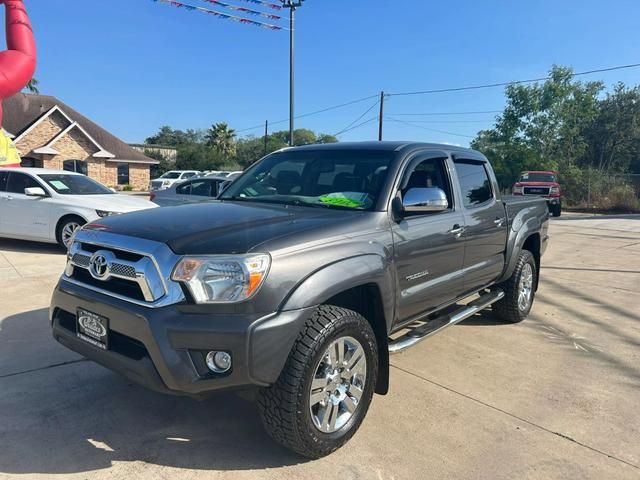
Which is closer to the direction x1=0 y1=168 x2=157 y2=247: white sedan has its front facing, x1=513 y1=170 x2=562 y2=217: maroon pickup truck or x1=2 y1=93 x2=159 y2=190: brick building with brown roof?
the maroon pickup truck

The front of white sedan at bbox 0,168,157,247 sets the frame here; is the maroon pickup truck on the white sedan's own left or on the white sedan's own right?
on the white sedan's own left

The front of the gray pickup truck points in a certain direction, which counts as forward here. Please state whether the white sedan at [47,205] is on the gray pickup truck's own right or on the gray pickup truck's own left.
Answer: on the gray pickup truck's own right

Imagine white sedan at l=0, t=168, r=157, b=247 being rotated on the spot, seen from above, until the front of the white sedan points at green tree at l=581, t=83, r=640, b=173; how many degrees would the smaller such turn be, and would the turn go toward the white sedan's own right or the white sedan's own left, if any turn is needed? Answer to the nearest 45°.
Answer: approximately 90° to the white sedan's own left

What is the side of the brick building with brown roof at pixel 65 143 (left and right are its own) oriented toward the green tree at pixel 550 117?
left

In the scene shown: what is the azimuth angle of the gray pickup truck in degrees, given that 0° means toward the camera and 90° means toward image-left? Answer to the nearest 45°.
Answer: approximately 45°

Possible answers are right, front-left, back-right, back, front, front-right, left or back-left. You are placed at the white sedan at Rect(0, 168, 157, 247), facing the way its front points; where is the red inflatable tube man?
back-left

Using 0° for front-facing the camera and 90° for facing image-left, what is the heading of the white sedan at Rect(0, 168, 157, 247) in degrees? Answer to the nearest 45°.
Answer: approximately 315°

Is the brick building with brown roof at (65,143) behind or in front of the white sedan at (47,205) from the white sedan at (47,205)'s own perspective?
behind

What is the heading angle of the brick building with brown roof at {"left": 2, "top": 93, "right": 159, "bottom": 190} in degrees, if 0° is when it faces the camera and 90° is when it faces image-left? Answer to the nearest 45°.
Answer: approximately 0°

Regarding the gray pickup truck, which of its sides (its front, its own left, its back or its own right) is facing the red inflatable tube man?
right

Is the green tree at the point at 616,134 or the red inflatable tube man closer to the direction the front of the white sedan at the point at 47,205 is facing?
the green tree

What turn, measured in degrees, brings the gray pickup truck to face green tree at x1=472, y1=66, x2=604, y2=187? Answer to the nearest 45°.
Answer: approximately 180°
